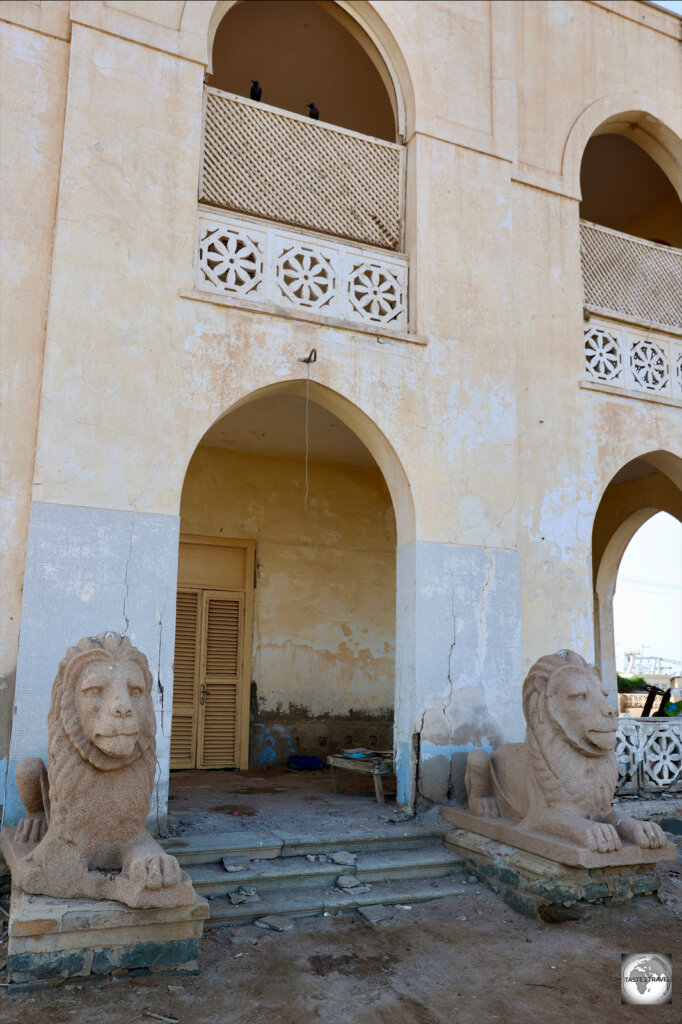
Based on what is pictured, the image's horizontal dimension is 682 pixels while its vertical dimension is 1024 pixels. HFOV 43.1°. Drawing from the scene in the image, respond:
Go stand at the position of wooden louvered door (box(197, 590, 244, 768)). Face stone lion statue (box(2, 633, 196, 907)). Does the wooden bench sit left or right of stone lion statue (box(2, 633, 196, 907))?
left

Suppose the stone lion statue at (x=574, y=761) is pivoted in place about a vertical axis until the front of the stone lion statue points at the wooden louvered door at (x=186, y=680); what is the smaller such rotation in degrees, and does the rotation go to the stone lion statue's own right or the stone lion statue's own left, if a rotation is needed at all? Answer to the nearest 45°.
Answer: approximately 180°

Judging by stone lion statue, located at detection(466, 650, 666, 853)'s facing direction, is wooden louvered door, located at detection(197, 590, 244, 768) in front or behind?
behind

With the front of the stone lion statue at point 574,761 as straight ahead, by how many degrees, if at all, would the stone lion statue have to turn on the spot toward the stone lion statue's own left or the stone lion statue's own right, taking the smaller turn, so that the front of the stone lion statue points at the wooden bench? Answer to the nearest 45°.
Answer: approximately 180°

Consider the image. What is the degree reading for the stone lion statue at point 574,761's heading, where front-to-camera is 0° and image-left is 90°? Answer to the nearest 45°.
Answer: approximately 315°

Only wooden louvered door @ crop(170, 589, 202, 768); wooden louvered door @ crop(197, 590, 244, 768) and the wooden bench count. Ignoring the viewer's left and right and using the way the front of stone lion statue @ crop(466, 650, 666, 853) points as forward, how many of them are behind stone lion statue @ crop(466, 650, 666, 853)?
3

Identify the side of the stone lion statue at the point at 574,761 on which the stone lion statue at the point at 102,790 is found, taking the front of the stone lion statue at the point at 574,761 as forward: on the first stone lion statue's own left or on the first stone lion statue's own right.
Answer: on the first stone lion statue's own right
